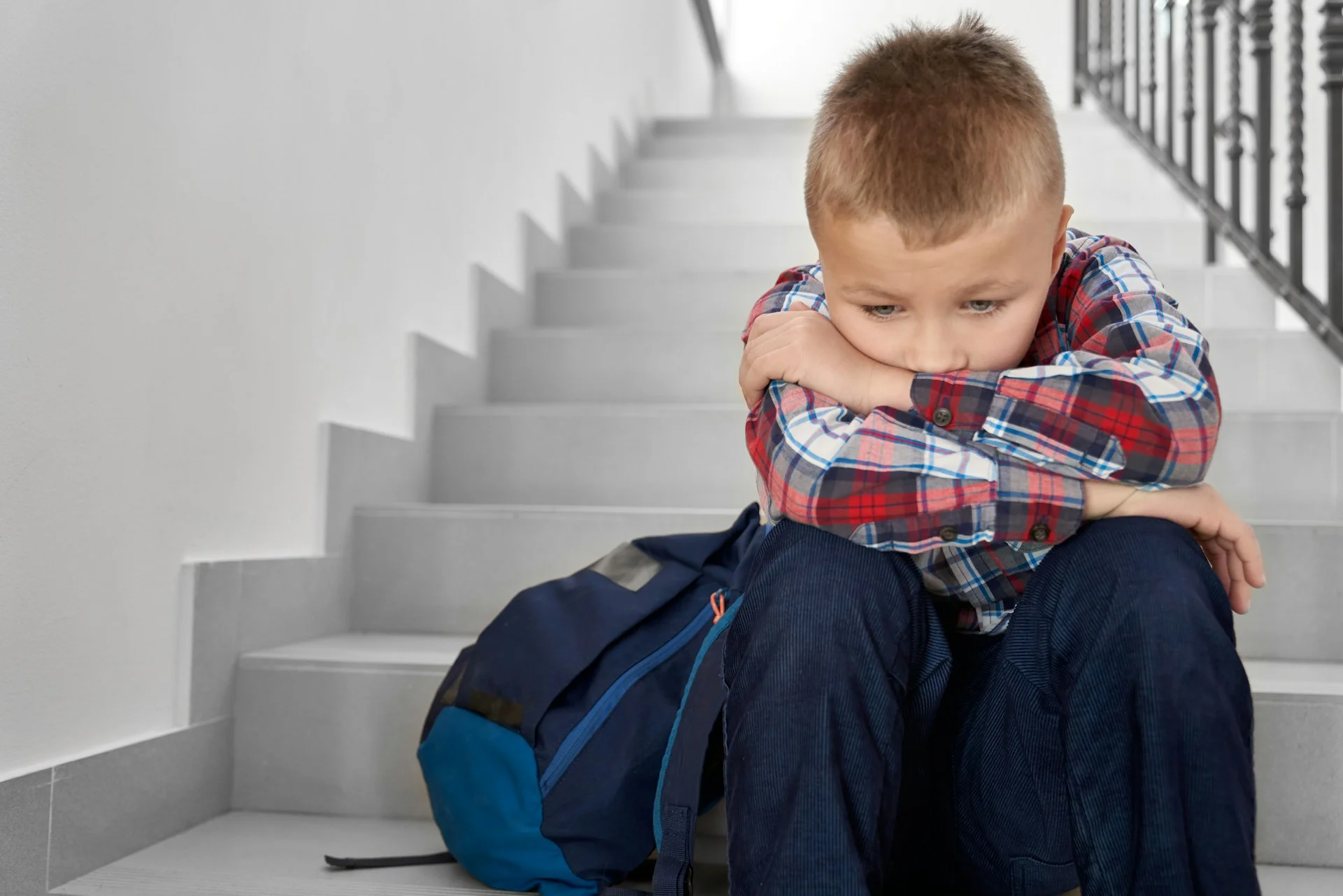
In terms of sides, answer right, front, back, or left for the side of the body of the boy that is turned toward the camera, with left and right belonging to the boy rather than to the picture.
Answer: front

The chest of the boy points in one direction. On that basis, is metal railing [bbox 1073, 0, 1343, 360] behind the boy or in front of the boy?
behind

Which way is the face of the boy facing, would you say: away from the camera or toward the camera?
toward the camera
